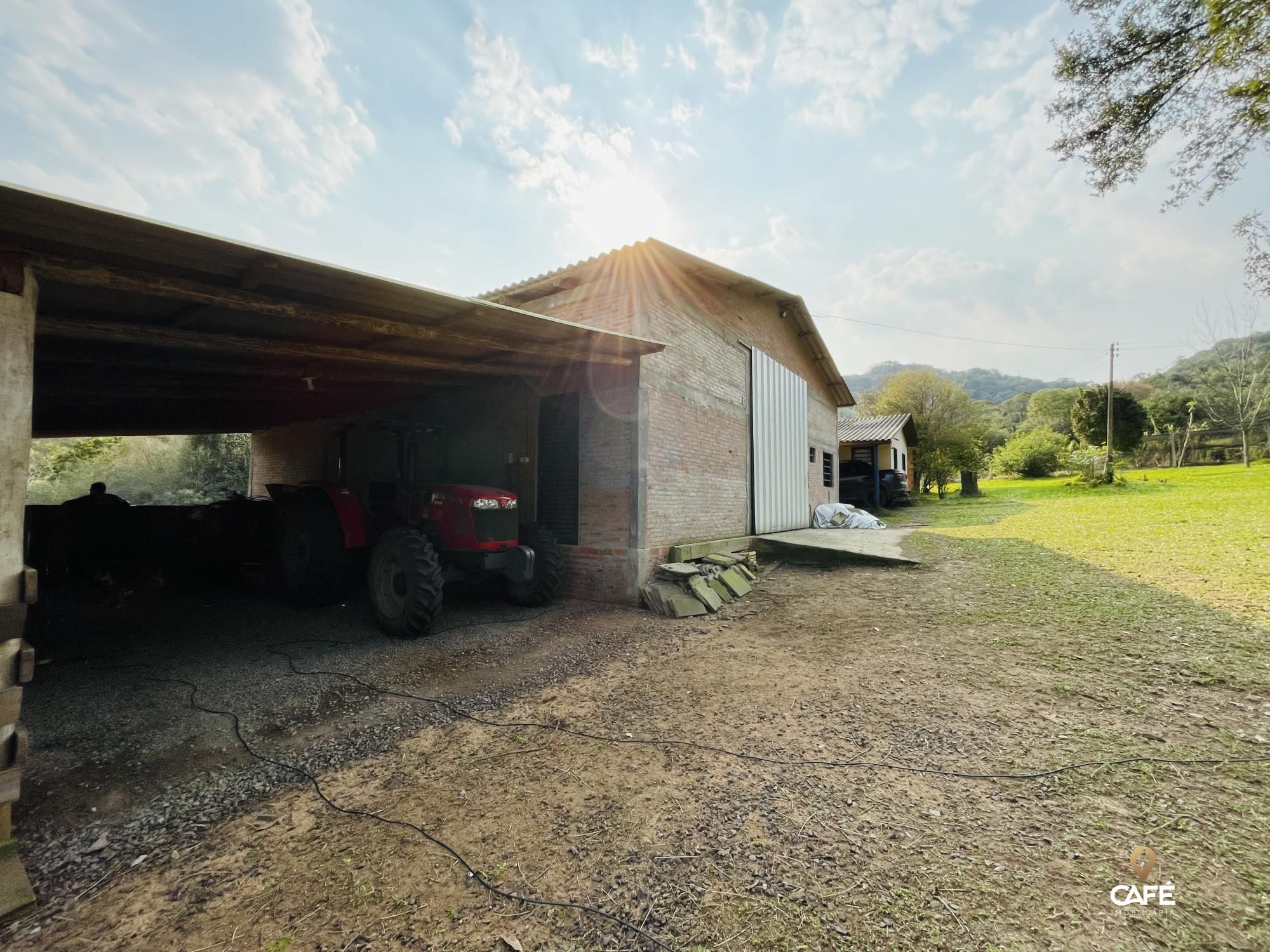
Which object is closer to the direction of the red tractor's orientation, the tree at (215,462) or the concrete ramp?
the concrete ramp

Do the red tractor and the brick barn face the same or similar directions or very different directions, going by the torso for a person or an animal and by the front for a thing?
same or similar directions

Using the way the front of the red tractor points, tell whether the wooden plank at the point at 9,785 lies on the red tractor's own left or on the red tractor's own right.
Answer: on the red tractor's own right

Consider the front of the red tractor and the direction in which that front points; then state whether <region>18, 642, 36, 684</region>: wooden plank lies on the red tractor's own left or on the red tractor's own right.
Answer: on the red tractor's own right

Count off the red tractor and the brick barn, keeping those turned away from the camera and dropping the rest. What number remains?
0

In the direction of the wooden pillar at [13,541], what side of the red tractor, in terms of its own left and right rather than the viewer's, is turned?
right

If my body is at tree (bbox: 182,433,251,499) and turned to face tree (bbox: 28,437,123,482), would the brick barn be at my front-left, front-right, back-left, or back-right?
back-left

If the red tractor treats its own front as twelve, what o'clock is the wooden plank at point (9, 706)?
The wooden plank is roughly at 2 o'clock from the red tractor.

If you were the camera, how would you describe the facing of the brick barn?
facing the viewer and to the right of the viewer

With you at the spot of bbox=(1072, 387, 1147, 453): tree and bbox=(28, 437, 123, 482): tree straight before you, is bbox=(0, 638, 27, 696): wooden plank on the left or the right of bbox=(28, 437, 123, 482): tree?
left

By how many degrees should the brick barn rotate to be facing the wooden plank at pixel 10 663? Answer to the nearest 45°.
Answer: approximately 90° to its right

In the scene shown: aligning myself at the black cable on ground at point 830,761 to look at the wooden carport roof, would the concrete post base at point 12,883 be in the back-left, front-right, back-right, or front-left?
front-left
